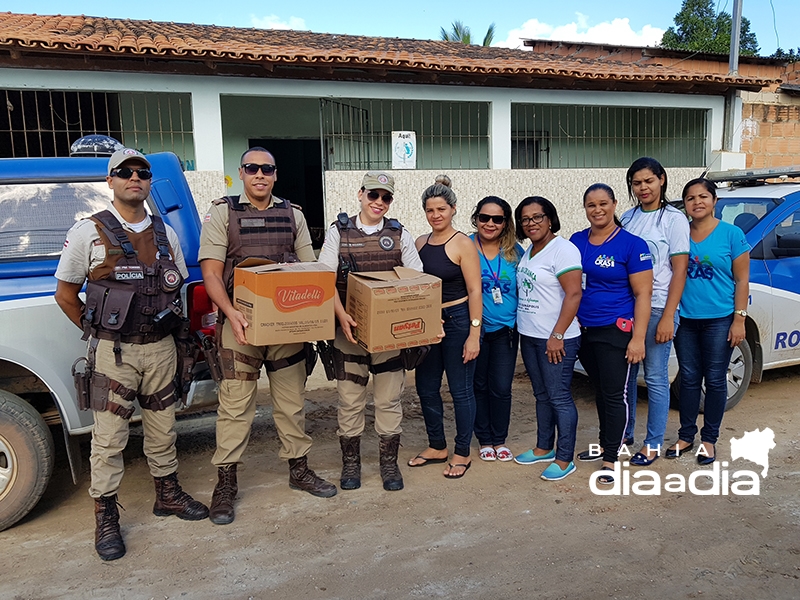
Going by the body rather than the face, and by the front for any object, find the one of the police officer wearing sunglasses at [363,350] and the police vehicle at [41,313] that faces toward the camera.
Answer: the police officer wearing sunglasses

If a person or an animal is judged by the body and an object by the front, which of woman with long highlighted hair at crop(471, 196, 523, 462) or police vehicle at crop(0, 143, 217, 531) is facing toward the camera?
the woman with long highlighted hair

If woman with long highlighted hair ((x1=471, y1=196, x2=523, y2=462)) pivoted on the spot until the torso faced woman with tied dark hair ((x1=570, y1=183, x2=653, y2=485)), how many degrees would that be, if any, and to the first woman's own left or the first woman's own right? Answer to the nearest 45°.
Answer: approximately 90° to the first woman's own left

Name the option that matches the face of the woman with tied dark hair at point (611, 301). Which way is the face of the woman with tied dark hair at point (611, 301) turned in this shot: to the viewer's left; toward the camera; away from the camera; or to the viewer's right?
toward the camera

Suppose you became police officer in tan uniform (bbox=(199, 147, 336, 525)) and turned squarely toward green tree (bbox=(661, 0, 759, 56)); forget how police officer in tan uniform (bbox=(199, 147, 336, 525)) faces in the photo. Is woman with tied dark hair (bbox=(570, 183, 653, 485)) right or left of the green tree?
right

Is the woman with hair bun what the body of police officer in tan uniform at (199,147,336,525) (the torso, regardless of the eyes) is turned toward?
no

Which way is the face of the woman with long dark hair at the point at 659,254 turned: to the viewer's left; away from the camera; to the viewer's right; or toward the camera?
toward the camera

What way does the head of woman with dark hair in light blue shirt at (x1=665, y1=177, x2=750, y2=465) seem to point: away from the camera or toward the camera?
toward the camera

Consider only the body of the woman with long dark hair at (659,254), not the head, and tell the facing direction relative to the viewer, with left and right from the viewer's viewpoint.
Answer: facing the viewer and to the left of the viewer

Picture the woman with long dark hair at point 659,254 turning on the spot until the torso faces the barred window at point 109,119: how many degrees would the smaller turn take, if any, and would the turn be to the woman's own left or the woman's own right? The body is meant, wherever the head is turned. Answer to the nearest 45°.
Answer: approximately 90° to the woman's own right

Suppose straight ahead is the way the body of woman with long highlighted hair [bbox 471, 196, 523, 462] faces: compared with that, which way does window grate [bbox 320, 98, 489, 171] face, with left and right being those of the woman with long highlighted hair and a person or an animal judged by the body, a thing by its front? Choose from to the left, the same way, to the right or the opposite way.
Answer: the same way

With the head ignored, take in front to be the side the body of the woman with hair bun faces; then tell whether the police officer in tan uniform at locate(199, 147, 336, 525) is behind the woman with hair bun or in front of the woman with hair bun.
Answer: in front

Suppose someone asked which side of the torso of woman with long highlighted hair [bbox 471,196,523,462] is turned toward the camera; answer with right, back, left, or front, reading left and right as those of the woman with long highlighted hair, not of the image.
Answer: front

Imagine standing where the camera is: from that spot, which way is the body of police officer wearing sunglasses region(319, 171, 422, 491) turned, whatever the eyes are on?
toward the camera

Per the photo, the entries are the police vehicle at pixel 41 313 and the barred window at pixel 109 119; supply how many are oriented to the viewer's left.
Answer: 1

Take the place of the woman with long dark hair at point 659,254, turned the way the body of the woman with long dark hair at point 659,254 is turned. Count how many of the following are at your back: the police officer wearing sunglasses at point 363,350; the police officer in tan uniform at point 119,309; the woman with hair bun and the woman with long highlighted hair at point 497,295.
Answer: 0

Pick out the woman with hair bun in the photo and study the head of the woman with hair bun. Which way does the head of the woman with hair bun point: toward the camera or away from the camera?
toward the camera

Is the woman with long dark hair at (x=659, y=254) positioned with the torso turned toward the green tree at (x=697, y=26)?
no

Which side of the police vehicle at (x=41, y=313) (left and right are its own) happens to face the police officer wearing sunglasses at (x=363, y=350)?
back

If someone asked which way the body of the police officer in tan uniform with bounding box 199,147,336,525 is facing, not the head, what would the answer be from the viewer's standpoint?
toward the camera

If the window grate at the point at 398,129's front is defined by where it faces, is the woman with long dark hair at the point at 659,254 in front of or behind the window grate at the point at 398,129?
in front
